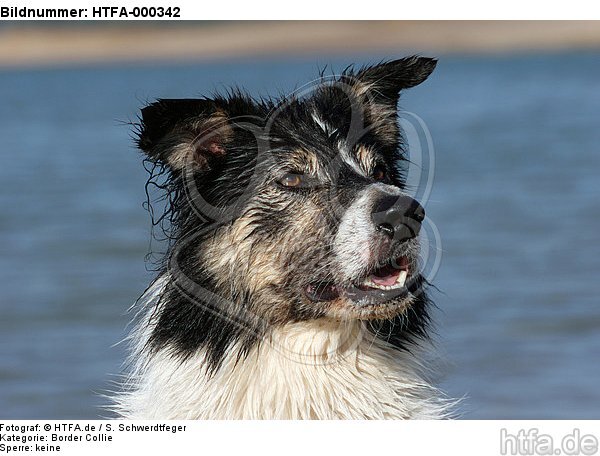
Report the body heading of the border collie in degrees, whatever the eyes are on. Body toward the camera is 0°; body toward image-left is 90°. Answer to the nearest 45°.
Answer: approximately 315°
